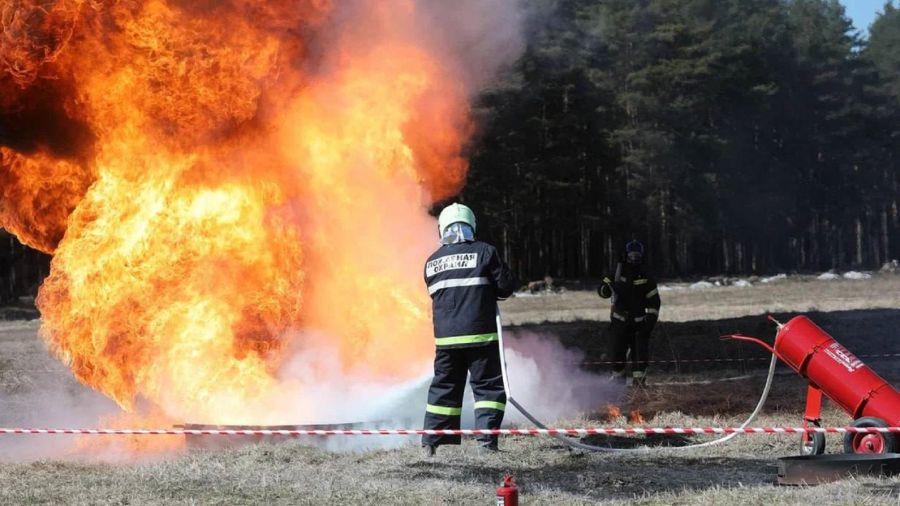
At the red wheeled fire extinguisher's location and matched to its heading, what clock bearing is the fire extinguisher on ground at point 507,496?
The fire extinguisher on ground is roughly at 10 o'clock from the red wheeled fire extinguisher.

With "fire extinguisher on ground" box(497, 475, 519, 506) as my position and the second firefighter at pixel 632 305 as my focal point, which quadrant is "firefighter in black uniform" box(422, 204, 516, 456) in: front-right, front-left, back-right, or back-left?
front-left

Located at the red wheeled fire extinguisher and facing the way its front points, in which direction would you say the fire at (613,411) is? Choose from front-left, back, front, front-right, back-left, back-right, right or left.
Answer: front-right

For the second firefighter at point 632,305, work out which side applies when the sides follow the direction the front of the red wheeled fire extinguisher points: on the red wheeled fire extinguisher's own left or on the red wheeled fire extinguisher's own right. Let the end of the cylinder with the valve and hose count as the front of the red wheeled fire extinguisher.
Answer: on the red wheeled fire extinguisher's own right

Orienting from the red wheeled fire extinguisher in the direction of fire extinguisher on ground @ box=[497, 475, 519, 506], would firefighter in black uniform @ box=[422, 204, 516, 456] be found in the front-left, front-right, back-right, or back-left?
front-right

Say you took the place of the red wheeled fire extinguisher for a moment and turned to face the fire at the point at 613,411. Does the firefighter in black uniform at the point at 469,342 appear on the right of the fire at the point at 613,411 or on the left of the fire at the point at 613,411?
left

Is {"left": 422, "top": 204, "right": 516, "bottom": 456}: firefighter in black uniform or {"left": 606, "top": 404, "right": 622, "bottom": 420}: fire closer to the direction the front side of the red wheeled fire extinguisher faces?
the firefighter in black uniform

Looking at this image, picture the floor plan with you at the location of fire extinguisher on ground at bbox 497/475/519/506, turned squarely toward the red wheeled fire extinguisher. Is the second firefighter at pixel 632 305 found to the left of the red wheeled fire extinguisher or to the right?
left

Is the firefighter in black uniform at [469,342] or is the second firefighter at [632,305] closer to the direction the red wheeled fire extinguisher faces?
the firefighter in black uniform

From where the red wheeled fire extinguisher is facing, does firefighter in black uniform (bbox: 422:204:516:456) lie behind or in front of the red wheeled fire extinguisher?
in front

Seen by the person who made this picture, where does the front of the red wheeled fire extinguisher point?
facing to the left of the viewer
